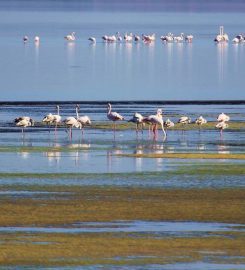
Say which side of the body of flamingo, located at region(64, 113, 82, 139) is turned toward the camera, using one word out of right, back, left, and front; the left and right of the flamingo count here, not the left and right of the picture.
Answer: right

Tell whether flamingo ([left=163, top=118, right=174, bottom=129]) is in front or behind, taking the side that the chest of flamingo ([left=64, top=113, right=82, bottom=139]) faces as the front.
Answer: in front

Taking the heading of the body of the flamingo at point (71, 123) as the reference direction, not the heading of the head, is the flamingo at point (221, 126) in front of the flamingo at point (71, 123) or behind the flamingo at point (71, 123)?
in front
